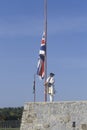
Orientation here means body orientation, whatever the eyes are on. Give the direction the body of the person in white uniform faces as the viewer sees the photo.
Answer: to the viewer's left
